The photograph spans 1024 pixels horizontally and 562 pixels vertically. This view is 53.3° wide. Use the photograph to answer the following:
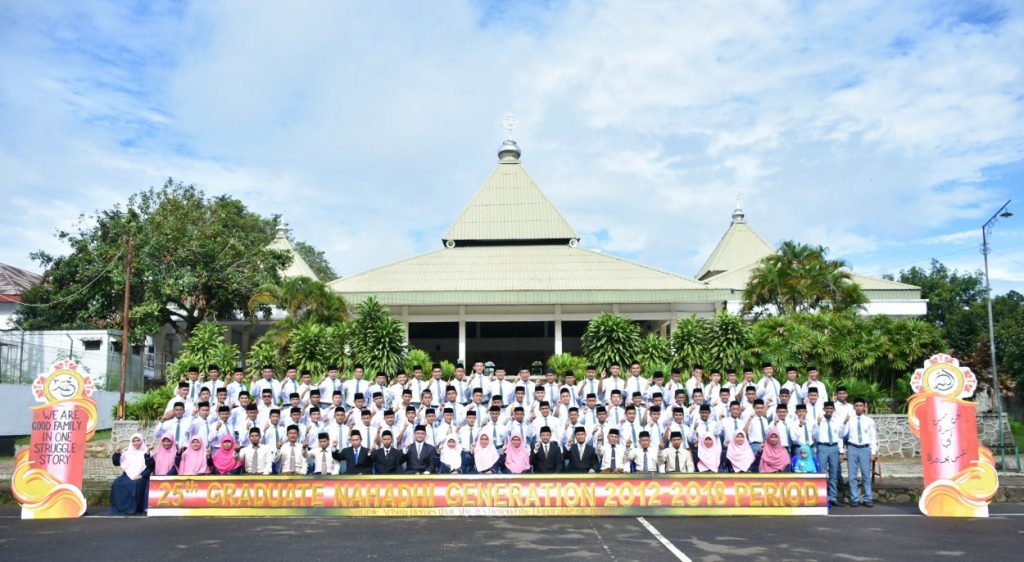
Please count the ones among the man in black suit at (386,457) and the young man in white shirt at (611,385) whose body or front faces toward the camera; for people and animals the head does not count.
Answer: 2

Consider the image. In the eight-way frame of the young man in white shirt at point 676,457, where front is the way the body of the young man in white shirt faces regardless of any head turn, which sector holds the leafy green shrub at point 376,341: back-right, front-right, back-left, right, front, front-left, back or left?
back-right

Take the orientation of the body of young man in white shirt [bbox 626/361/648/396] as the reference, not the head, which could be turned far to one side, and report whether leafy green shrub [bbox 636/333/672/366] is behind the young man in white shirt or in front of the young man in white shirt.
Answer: behind

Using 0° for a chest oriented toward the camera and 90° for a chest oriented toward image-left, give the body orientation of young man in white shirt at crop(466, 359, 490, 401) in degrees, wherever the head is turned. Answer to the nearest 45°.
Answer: approximately 0°

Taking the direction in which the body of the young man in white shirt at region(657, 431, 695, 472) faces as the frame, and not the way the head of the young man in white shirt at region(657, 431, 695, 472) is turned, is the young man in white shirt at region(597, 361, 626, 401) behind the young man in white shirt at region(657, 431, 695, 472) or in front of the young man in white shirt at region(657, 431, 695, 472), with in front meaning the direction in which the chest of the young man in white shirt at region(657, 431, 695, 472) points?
behind

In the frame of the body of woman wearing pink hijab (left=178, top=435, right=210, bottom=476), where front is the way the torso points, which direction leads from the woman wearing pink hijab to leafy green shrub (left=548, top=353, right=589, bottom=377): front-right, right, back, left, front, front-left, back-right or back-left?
back-left

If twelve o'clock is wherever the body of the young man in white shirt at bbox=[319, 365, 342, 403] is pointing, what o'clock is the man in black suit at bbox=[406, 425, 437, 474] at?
The man in black suit is roughly at 11 o'clock from the young man in white shirt.

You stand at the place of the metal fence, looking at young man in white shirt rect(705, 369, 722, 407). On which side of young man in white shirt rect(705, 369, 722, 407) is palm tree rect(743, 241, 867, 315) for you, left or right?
left

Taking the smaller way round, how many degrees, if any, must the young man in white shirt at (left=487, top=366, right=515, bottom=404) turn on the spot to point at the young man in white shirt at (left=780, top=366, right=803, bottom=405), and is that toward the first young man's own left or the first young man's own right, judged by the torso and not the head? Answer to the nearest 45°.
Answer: approximately 90° to the first young man's own left

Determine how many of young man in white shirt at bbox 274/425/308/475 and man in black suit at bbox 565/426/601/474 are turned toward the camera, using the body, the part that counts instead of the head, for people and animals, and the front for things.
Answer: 2
